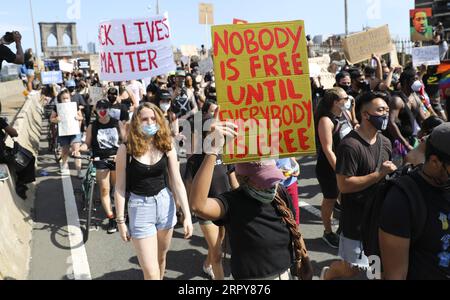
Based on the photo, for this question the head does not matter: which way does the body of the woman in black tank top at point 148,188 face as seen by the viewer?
toward the camera

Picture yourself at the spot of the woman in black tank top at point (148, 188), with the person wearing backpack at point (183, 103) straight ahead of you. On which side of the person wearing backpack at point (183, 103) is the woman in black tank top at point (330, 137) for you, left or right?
right

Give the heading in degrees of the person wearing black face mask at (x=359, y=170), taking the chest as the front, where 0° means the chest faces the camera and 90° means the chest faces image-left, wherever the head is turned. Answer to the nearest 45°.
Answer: approximately 315°

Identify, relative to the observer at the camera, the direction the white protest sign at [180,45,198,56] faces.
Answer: facing the viewer

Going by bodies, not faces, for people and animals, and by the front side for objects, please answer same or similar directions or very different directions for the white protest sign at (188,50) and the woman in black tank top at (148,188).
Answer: same or similar directions
